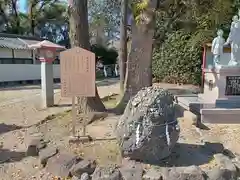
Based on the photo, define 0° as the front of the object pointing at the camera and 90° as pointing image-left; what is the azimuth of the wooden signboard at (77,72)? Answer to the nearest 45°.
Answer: approximately 0°

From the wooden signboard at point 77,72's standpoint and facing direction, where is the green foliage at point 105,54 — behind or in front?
behind

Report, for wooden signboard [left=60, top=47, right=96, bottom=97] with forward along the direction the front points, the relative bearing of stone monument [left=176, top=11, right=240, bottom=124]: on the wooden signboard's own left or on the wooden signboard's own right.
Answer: on the wooden signboard's own left

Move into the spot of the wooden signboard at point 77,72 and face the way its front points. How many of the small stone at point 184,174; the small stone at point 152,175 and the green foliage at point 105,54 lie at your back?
1

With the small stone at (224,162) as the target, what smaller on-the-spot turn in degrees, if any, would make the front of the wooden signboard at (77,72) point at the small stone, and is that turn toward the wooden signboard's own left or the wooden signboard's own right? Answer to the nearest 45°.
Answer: approximately 45° to the wooden signboard's own left

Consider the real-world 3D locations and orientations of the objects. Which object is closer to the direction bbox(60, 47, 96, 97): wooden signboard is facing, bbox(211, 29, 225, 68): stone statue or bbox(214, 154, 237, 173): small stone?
the small stone

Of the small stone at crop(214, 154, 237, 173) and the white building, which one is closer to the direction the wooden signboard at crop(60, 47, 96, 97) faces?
the small stone

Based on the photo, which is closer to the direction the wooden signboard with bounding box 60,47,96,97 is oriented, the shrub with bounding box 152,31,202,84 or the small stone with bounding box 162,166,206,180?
the small stone

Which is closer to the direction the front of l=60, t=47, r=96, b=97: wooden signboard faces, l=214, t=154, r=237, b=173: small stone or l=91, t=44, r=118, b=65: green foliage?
the small stone

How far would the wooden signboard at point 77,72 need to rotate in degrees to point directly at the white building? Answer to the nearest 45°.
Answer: approximately 180°
